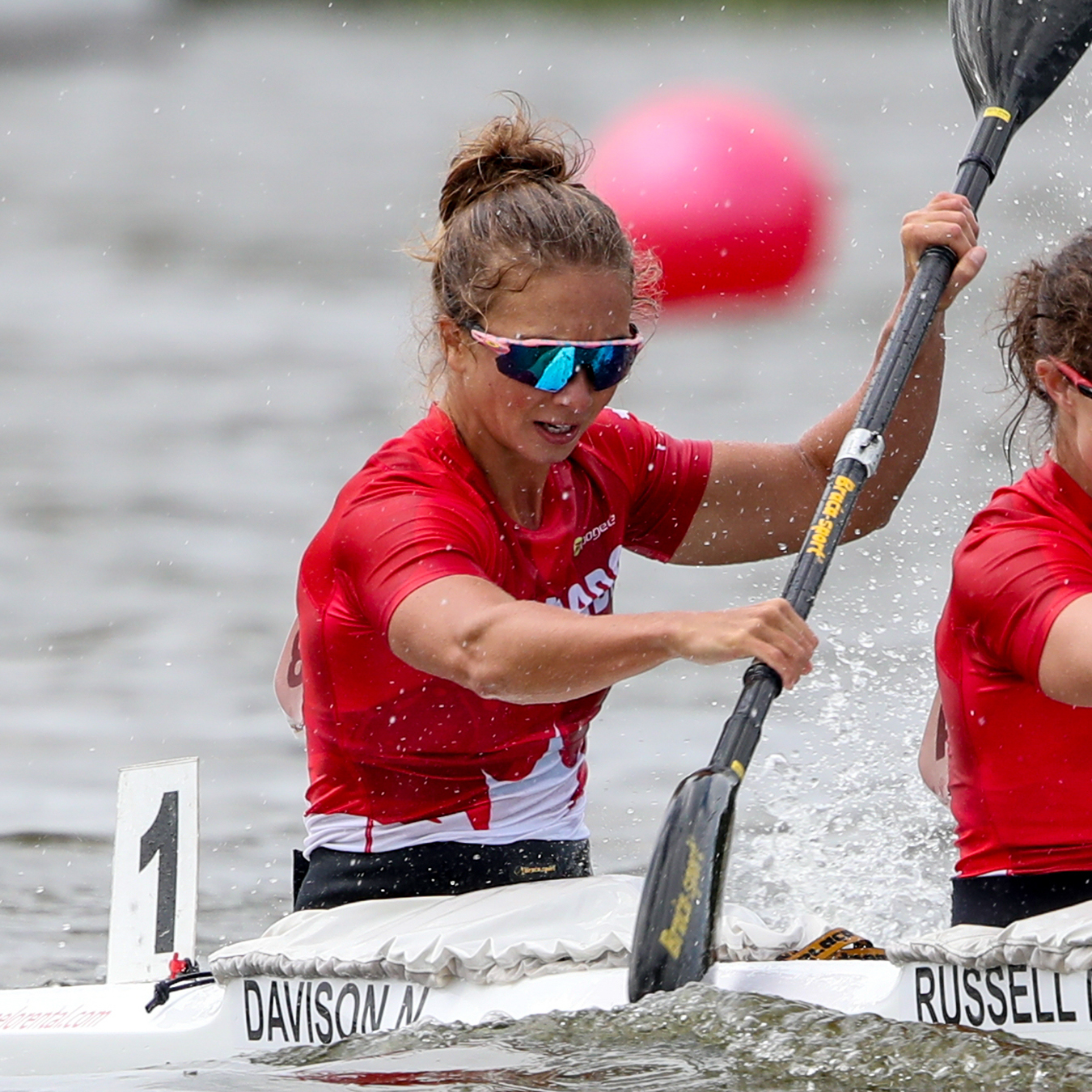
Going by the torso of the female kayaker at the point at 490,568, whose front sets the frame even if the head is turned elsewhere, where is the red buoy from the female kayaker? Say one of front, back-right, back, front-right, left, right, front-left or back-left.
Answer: back-left

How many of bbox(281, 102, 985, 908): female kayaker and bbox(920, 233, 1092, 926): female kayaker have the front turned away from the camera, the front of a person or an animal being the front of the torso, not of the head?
0

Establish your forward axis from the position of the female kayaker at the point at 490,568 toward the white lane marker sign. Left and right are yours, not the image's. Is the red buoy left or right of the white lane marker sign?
right
